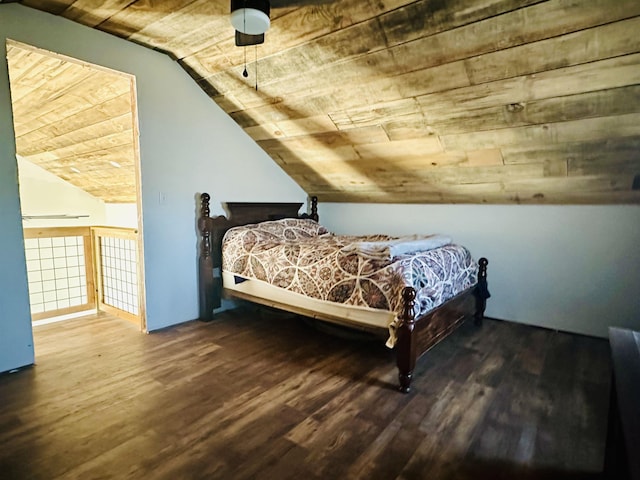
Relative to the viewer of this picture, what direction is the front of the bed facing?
facing the viewer and to the right of the viewer
